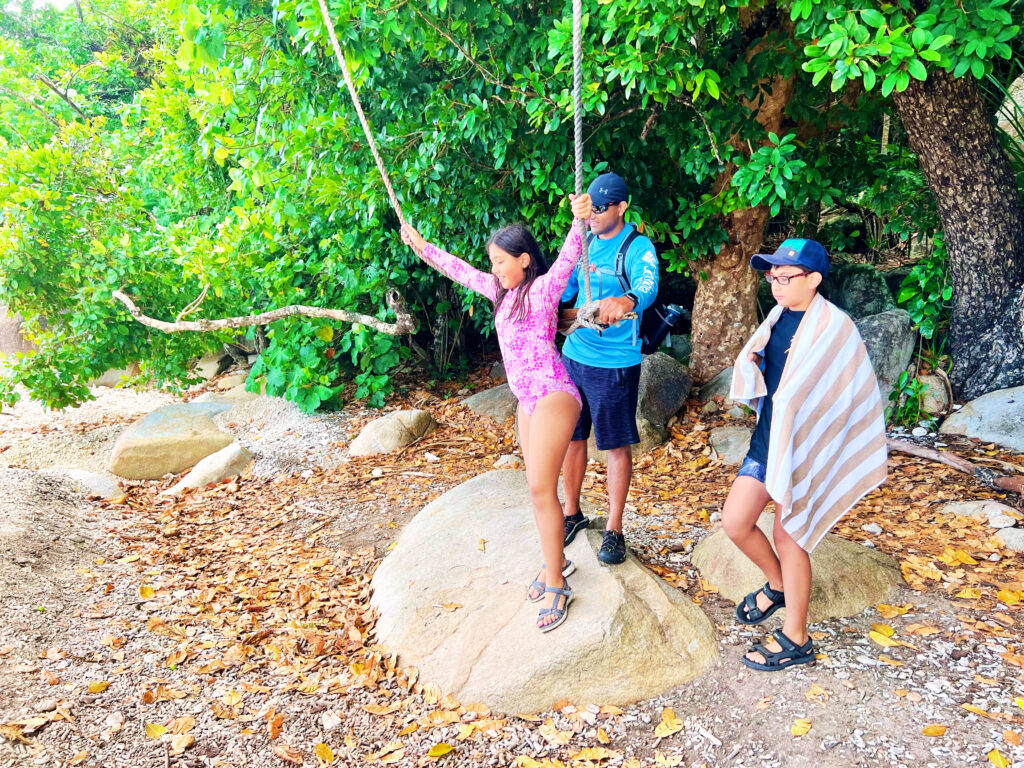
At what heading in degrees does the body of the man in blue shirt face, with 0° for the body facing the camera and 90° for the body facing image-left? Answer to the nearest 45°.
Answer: approximately 45°

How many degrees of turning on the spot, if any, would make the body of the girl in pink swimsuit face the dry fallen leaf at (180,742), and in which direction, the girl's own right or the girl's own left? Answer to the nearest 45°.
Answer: approximately 45° to the girl's own right

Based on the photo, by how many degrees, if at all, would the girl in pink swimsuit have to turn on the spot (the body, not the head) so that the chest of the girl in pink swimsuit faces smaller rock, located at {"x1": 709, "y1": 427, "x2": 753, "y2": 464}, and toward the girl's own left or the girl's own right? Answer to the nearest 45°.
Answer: approximately 180°

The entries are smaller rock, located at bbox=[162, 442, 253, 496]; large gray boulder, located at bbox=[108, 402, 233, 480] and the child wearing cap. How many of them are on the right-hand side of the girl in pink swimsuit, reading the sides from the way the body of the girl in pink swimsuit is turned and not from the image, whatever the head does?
2

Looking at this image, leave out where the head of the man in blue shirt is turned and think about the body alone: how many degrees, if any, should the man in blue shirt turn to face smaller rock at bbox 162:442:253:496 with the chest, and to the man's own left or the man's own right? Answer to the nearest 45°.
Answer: approximately 90° to the man's own right

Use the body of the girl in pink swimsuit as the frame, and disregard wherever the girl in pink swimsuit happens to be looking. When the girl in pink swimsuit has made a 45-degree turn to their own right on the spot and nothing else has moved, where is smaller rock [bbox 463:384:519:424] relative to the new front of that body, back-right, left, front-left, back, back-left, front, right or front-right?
right

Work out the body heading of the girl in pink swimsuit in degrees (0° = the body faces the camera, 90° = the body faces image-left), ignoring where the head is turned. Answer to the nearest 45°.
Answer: approximately 45°

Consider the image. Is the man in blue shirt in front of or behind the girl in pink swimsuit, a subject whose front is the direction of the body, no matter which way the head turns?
behind
